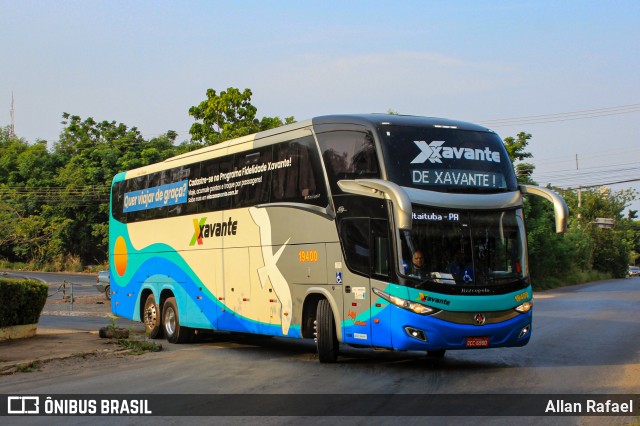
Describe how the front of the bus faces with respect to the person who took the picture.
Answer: facing the viewer and to the right of the viewer

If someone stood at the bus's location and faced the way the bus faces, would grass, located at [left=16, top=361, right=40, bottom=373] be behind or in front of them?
behind

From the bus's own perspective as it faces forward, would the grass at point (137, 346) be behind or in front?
behind

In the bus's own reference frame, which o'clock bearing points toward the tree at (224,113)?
The tree is roughly at 7 o'clock from the bus.

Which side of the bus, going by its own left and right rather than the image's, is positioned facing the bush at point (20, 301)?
back
